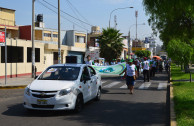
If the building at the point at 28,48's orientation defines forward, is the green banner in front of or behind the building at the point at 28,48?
in front

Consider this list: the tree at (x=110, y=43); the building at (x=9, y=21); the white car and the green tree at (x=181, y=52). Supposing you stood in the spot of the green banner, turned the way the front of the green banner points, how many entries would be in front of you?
1

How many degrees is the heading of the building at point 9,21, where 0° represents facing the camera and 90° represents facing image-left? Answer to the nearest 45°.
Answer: approximately 315°

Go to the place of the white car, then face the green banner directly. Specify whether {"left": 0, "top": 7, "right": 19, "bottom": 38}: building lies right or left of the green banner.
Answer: left

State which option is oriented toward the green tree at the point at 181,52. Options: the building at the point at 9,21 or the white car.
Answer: the building

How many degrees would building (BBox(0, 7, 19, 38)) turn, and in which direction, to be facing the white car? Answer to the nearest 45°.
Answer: approximately 45° to its right

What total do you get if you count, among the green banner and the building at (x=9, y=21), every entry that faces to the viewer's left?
0

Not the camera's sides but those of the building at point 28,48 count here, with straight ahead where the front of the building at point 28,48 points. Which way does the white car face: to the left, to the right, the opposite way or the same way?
to the right

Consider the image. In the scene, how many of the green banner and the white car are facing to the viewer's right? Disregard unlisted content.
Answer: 0

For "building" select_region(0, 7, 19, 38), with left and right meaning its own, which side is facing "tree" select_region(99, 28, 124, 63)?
left

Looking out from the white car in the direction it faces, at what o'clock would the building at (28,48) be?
The building is roughly at 4 o'clock from the white car.

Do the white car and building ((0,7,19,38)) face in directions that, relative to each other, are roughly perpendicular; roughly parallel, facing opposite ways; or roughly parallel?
roughly perpendicular

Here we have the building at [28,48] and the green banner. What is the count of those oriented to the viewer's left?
0

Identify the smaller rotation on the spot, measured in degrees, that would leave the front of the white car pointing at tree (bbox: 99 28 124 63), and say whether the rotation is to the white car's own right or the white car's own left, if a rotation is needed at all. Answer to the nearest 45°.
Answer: approximately 135° to the white car's own right

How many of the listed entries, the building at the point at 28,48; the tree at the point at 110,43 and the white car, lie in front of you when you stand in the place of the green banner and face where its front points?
1

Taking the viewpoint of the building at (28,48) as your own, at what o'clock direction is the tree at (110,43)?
The tree is roughly at 10 o'clock from the building.

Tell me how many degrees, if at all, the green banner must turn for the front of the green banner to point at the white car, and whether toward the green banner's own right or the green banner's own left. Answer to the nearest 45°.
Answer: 0° — it already faces it
